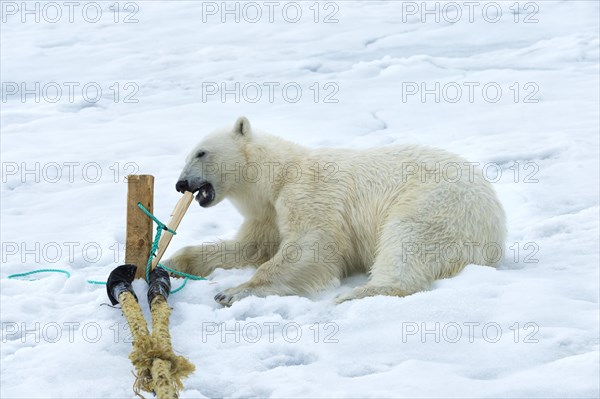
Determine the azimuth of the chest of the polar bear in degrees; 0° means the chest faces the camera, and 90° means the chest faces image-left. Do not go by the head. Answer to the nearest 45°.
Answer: approximately 90°

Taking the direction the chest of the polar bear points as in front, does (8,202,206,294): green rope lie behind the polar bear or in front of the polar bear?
in front

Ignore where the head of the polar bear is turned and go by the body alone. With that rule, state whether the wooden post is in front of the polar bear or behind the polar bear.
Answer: in front
